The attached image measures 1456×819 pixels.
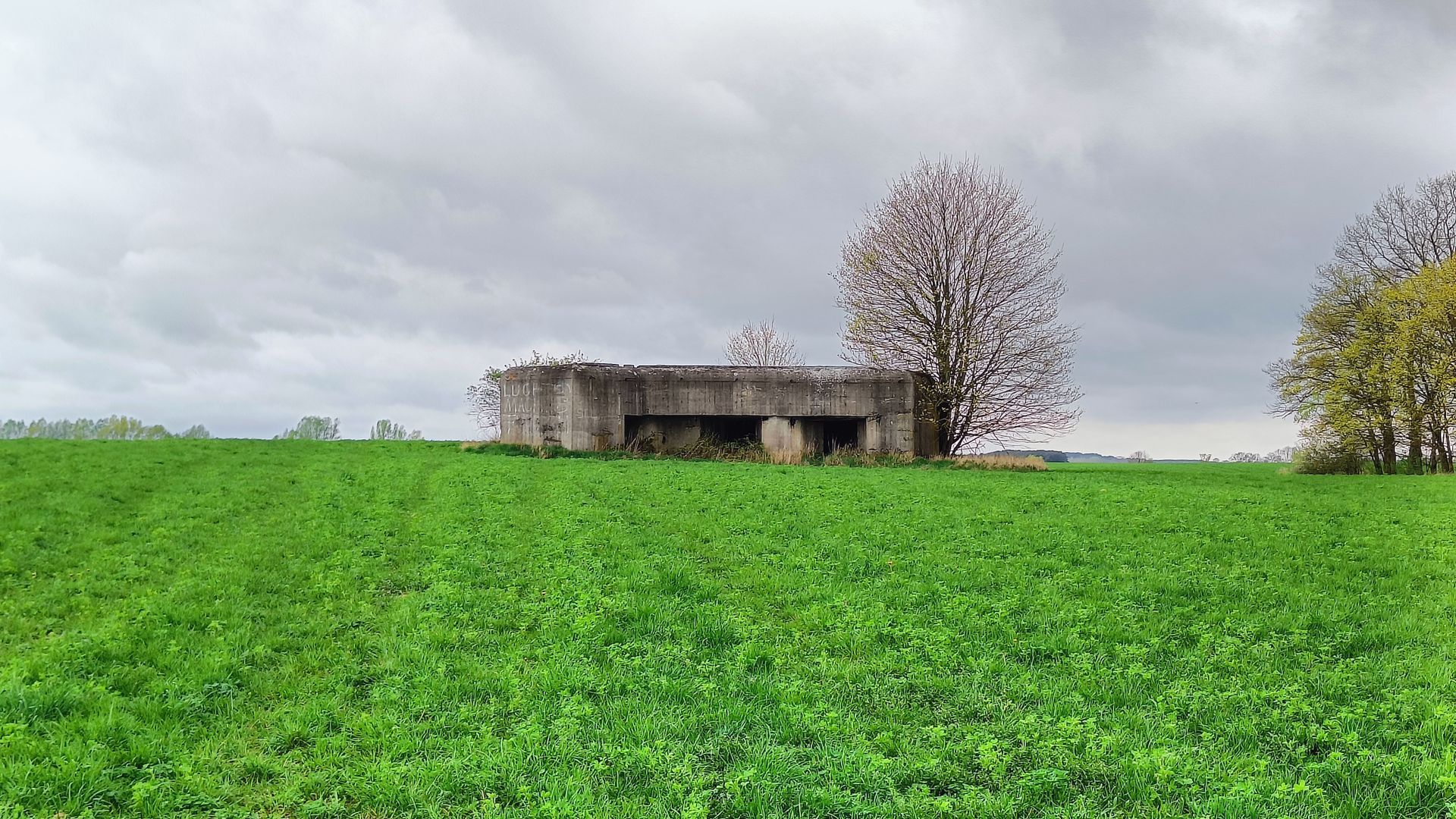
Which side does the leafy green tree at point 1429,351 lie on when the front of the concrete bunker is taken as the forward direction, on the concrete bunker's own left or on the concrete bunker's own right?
on the concrete bunker's own left

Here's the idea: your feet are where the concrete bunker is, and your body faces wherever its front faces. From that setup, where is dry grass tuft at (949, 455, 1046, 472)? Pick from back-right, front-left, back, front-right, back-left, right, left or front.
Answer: left

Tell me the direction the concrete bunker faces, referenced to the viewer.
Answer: facing the viewer
